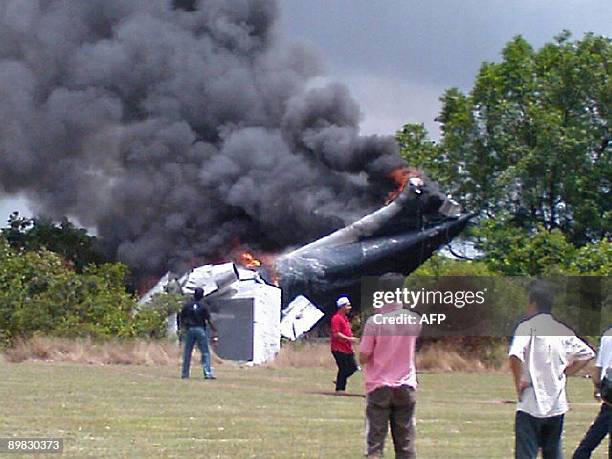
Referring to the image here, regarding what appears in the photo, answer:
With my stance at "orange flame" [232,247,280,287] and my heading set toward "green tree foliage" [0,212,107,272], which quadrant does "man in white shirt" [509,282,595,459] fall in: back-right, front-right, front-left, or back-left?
back-left

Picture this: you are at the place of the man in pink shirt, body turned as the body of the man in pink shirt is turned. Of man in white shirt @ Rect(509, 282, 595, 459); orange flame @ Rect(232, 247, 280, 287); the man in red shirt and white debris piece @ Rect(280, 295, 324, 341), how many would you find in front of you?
3

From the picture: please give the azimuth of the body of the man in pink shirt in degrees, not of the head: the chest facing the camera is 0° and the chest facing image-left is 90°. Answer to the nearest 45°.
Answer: approximately 180°

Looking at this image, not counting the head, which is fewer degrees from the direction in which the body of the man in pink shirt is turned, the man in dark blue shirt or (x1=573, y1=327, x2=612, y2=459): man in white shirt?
the man in dark blue shirt

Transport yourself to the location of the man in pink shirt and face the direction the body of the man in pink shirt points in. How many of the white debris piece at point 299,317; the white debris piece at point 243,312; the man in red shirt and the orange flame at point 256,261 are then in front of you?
4

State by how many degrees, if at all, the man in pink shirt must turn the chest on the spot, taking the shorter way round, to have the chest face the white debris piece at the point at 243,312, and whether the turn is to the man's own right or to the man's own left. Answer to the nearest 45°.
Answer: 0° — they already face it

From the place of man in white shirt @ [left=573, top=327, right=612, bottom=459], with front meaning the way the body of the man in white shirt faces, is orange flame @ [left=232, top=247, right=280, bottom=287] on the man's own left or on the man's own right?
on the man's own left

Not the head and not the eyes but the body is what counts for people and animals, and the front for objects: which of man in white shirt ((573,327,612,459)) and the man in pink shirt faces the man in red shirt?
the man in pink shirt

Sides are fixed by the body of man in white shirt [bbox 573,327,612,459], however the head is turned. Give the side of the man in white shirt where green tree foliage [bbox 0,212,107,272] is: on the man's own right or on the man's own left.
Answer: on the man's own left

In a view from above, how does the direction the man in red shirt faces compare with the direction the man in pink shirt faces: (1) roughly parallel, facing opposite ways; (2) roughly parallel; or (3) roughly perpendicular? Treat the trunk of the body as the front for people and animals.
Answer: roughly perpendicular
